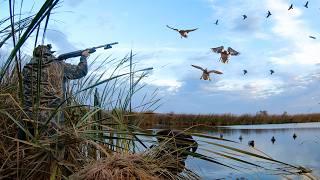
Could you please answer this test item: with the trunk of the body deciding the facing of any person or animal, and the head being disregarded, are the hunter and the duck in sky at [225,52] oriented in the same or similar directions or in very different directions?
very different directions

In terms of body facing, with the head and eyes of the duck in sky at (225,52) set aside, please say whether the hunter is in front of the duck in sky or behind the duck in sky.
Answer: in front

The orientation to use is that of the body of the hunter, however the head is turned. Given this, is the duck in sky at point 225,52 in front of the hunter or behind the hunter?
in front

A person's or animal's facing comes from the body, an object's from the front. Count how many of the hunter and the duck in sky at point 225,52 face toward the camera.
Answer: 1

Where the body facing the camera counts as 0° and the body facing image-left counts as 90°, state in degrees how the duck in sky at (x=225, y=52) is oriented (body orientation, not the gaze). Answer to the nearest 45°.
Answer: approximately 0°

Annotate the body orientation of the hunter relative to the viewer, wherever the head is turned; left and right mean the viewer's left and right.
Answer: facing away from the viewer and to the right of the viewer
